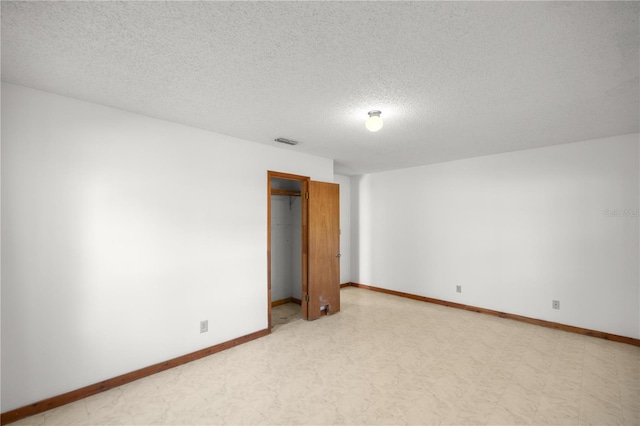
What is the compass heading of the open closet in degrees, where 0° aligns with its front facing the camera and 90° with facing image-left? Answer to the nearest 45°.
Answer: approximately 315°
